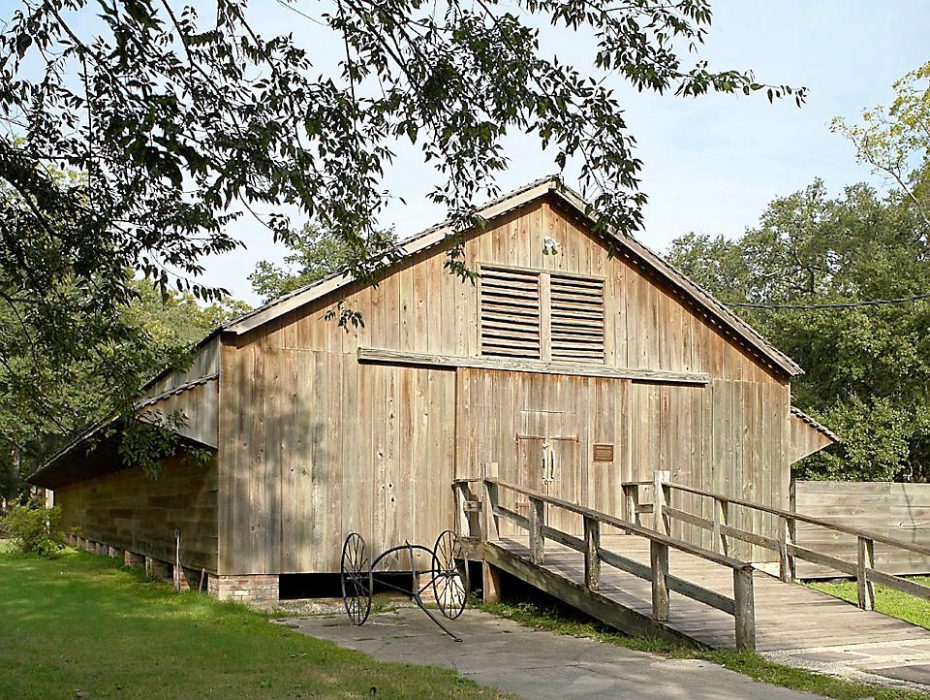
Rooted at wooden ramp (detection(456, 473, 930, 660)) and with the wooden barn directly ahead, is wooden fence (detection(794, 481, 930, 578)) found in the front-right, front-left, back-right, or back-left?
front-right

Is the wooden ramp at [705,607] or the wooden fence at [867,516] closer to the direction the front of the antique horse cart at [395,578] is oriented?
the wooden ramp

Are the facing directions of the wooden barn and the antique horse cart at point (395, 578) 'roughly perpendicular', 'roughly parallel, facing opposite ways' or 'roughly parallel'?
roughly parallel

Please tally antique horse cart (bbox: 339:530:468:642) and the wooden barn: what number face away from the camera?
0

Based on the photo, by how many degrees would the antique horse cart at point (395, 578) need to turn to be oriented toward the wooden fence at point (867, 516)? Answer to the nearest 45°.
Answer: approximately 90° to its left

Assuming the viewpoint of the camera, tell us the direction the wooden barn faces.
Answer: facing the viewer and to the right of the viewer

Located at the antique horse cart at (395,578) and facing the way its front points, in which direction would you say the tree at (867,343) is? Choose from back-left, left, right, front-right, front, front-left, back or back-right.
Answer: left

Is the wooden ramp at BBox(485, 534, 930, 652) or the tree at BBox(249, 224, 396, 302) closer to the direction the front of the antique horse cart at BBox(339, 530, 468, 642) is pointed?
the wooden ramp

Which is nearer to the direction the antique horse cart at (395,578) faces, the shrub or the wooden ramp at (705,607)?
the wooden ramp

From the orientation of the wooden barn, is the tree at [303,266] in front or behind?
behind
